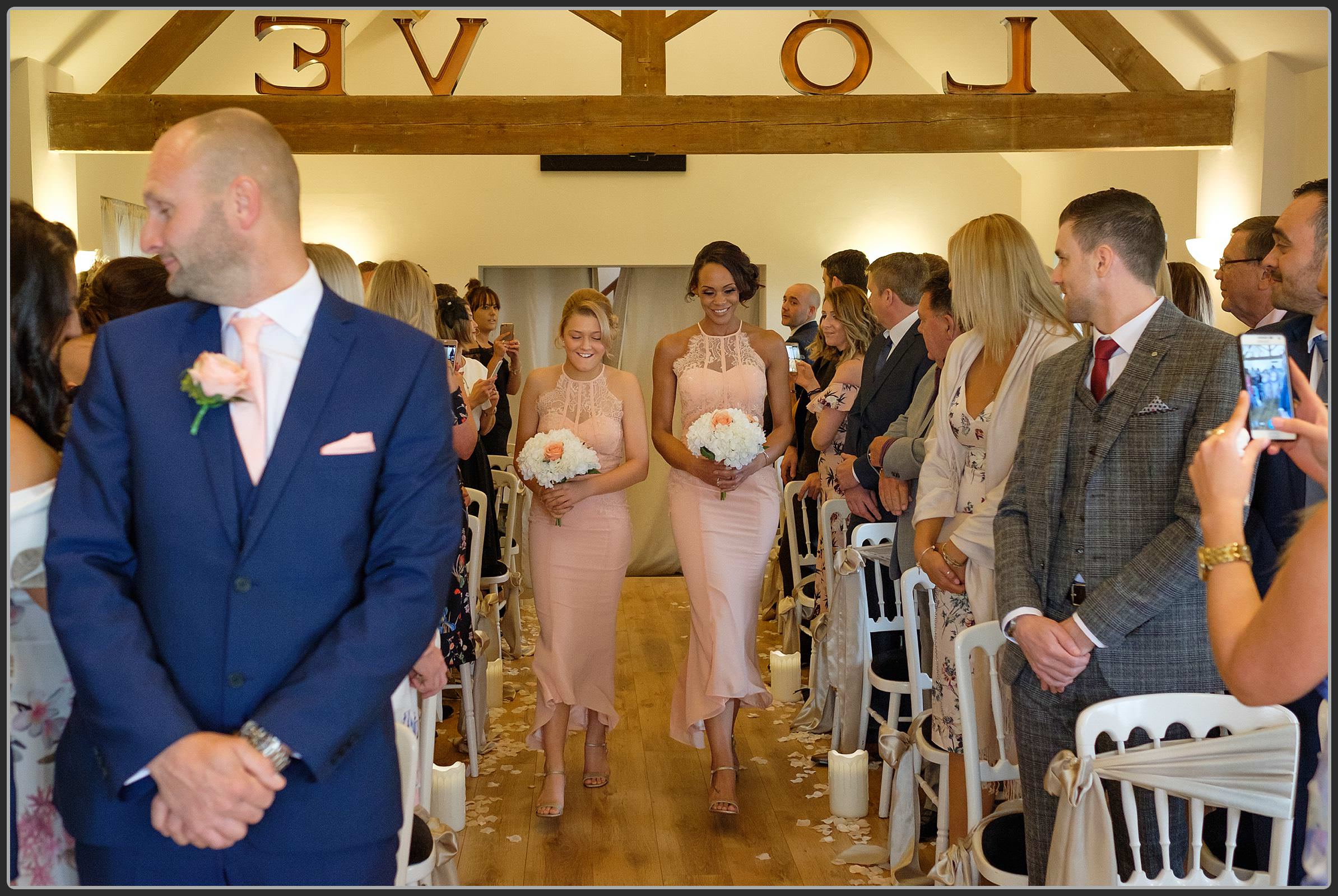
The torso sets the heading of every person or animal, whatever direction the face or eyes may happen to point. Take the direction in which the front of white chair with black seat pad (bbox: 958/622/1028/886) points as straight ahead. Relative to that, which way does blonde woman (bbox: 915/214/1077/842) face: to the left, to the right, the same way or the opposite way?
to the right

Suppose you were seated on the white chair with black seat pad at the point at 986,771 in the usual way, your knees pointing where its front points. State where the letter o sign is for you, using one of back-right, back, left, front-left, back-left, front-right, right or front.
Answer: back-left

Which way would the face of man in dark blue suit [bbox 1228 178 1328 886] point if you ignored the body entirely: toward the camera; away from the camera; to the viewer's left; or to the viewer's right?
to the viewer's left

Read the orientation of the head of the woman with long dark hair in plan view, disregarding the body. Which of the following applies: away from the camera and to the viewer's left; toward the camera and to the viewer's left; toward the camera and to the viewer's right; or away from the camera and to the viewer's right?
away from the camera and to the viewer's right

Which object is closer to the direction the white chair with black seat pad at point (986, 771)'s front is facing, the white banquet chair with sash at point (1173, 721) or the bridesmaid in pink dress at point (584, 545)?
the white banquet chair with sash

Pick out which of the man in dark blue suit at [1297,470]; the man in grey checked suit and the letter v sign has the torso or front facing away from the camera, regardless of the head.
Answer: the letter v sign

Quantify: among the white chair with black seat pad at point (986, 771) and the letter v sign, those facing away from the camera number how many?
1
